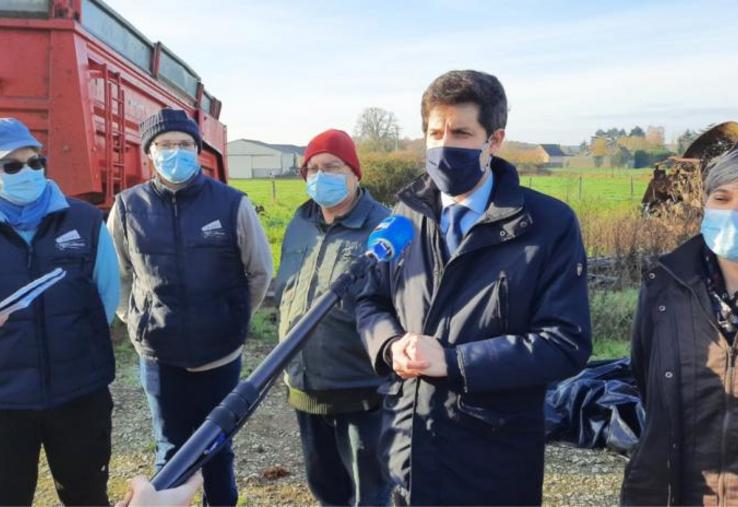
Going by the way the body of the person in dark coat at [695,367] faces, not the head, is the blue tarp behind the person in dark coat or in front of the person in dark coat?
behind

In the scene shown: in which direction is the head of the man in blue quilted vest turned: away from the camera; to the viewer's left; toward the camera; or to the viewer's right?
toward the camera

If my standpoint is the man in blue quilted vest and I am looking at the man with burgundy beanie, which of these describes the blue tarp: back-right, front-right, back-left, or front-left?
front-left

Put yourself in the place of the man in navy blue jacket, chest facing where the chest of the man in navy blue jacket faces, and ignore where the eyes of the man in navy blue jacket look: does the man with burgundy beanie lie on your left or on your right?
on your right

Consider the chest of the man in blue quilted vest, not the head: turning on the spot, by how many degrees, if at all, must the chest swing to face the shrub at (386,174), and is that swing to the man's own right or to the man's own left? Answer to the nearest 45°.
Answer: approximately 180°

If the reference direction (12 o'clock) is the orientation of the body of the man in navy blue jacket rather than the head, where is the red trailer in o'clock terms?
The red trailer is roughly at 3 o'clock from the man in navy blue jacket.

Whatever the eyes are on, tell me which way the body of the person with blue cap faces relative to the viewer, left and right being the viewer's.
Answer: facing the viewer

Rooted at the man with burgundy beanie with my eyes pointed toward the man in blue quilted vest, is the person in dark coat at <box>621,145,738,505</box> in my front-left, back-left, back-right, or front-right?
back-left

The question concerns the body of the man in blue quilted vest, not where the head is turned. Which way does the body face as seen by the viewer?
toward the camera

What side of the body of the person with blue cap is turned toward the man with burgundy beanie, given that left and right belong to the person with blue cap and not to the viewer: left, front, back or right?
left
